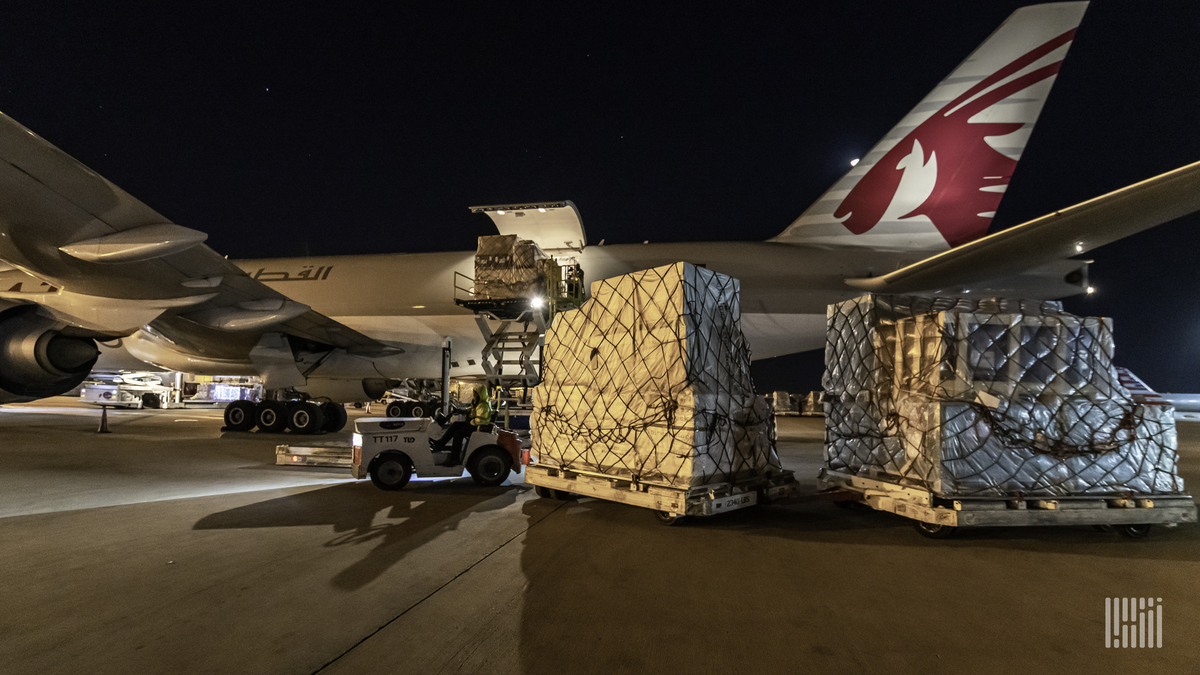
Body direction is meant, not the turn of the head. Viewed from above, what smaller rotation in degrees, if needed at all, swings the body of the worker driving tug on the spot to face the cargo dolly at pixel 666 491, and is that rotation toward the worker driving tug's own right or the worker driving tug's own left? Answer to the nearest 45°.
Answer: approximately 135° to the worker driving tug's own left

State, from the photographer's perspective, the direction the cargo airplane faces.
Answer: facing to the left of the viewer

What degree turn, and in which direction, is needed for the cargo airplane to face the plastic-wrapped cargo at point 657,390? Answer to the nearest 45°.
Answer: approximately 135° to its left

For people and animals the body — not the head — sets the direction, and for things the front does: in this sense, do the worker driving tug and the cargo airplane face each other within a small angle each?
no

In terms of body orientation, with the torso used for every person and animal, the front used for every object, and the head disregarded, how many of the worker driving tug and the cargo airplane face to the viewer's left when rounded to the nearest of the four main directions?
2

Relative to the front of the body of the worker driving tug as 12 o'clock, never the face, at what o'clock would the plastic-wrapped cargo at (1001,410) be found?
The plastic-wrapped cargo is roughly at 7 o'clock from the worker driving tug.

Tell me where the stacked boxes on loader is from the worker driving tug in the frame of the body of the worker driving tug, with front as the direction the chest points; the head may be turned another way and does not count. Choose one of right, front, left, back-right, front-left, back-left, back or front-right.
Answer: right

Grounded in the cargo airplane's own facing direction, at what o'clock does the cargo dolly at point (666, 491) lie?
The cargo dolly is roughly at 8 o'clock from the cargo airplane.

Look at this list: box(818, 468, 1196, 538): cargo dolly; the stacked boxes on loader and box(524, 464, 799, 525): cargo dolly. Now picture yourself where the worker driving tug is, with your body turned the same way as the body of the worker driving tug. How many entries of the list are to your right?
1

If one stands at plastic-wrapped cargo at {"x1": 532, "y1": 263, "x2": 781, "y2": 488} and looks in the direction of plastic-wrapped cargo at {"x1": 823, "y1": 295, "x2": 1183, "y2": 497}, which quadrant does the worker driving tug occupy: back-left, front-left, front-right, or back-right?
back-left

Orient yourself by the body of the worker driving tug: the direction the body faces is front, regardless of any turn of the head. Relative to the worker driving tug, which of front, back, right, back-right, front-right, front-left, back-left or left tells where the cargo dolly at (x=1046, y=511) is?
back-left

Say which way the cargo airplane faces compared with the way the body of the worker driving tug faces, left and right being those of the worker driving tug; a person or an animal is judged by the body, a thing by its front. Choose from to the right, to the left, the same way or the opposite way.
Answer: the same way

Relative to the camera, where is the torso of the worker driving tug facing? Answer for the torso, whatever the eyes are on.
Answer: to the viewer's left
